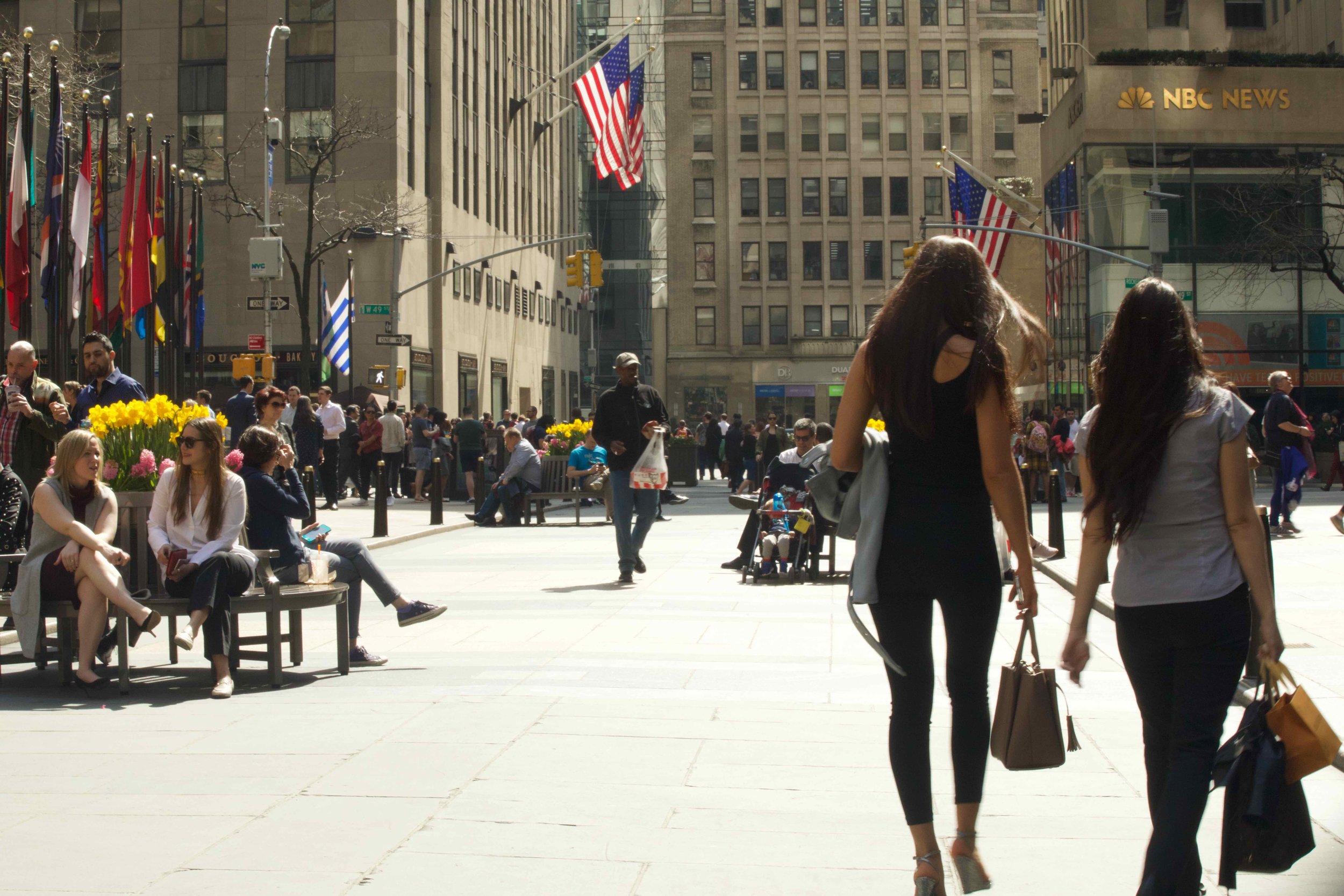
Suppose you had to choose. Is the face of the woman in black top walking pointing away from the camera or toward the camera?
away from the camera

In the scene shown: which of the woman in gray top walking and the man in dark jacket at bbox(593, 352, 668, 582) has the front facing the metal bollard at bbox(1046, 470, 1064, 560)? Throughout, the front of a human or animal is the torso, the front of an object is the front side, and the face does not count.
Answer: the woman in gray top walking

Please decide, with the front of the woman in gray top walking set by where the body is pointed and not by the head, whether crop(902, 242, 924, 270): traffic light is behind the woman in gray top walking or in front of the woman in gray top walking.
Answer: in front

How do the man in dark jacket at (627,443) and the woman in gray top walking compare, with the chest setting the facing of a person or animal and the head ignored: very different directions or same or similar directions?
very different directions

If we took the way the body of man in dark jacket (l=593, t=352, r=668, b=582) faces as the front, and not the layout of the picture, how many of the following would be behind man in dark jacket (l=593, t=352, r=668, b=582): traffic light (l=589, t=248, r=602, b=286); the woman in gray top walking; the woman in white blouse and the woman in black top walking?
1

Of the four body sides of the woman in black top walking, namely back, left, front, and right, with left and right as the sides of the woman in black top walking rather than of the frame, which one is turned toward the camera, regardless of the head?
back

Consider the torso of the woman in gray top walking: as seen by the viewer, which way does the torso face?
away from the camera

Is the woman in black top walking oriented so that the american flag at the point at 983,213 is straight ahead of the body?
yes

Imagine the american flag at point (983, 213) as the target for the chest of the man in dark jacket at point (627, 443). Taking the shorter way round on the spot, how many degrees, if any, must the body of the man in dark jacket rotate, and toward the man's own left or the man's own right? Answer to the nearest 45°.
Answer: approximately 180°

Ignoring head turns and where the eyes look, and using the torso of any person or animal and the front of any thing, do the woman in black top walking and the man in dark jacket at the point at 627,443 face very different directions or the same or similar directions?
very different directions

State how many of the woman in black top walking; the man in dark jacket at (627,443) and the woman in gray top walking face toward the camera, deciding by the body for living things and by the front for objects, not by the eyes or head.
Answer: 1

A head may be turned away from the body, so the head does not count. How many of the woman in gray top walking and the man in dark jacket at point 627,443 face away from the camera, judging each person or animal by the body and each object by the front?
1

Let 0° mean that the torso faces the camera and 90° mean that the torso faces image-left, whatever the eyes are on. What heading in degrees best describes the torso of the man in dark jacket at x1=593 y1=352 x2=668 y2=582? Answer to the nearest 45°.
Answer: approximately 0°

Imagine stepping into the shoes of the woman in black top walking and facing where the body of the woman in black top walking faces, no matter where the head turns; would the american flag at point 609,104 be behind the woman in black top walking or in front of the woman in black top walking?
in front
